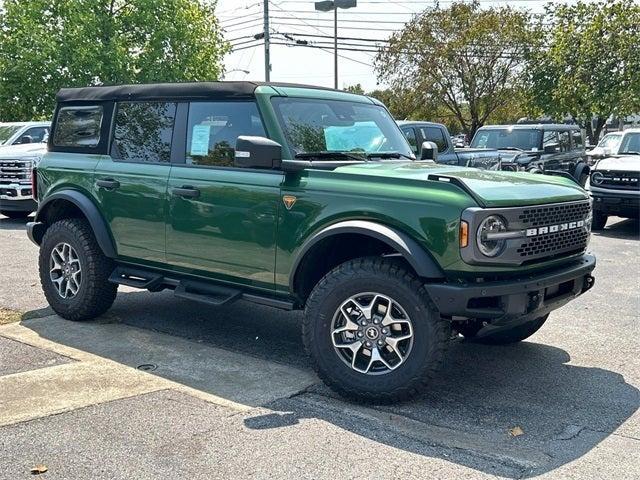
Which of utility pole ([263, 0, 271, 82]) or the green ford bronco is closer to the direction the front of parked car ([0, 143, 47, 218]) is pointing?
the green ford bronco

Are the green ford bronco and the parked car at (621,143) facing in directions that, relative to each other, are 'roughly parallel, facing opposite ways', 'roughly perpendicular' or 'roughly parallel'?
roughly perpendicular

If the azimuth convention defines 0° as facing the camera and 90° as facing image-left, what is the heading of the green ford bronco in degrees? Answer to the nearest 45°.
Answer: approximately 315°

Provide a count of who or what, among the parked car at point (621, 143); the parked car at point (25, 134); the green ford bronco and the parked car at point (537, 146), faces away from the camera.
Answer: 0

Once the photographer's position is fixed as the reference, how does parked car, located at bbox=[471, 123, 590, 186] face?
facing the viewer and to the left of the viewer

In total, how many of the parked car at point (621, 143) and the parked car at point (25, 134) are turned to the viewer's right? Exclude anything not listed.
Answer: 0

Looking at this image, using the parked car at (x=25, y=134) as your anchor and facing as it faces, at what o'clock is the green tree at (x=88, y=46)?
The green tree is roughly at 5 o'clock from the parked car.

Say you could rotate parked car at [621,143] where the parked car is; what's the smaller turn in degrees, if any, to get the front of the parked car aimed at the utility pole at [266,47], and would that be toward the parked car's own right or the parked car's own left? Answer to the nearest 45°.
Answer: approximately 90° to the parked car's own right

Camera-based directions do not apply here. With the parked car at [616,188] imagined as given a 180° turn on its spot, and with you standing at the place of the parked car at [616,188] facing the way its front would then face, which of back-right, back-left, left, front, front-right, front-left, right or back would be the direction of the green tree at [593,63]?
front-left

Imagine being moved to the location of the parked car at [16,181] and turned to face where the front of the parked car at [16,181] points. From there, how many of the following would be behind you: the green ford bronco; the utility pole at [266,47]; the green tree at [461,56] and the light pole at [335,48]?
3

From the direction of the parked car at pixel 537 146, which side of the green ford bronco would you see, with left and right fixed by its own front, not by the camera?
left

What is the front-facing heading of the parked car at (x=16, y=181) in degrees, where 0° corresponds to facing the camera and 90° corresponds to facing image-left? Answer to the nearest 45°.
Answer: approximately 45°

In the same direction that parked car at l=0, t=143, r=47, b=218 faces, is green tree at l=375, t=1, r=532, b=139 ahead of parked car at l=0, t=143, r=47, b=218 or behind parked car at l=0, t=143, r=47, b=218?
behind

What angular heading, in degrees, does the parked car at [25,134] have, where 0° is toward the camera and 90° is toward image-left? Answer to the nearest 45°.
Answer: approximately 45°

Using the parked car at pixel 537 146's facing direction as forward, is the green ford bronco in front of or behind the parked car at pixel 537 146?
in front
